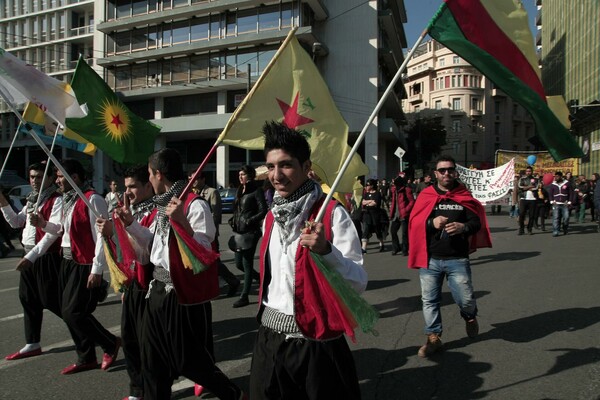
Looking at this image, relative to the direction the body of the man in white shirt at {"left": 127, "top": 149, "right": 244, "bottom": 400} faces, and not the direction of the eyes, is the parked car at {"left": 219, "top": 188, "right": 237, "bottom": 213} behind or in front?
behind

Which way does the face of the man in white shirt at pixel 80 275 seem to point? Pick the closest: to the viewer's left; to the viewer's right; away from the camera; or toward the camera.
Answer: to the viewer's left

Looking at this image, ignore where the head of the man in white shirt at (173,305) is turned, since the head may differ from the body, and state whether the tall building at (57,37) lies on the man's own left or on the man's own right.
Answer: on the man's own right

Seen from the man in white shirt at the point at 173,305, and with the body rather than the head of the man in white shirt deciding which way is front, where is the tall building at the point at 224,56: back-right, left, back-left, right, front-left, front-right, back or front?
back-right

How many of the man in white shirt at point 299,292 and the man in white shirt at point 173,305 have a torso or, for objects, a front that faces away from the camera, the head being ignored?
0

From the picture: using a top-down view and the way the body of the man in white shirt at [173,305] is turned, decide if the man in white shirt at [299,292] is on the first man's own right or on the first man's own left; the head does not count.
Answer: on the first man's own left

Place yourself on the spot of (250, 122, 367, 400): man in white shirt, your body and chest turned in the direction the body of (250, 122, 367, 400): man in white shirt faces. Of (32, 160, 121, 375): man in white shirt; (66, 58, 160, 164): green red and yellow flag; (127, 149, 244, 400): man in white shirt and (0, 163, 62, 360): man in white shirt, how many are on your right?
4

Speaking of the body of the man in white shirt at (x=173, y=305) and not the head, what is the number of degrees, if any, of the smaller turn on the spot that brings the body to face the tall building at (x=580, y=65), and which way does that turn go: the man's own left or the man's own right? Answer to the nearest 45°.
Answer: approximately 180°

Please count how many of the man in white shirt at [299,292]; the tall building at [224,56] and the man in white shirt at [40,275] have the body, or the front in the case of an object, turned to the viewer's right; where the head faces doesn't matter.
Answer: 0

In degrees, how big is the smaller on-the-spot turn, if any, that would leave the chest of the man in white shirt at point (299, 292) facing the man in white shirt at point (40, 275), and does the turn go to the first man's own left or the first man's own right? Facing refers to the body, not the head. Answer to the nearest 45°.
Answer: approximately 90° to the first man's own right

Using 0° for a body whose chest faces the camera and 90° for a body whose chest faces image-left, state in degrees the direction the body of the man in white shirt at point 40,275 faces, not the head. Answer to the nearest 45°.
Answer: approximately 45°
